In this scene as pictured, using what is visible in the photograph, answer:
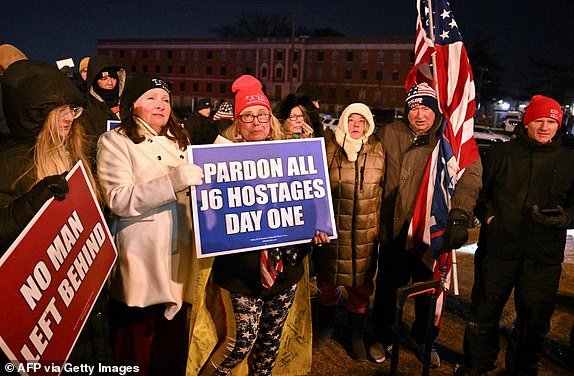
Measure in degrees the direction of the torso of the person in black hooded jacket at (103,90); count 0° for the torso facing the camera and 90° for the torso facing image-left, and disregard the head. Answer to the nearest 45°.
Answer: approximately 315°

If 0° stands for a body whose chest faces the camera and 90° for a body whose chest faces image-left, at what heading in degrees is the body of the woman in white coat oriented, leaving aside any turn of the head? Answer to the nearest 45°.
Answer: approximately 315°

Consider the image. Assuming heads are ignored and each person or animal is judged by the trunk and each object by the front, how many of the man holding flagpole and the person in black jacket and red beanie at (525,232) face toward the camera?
2

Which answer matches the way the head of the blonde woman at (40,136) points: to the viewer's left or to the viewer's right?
to the viewer's right

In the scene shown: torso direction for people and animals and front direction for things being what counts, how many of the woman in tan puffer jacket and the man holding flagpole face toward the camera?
2

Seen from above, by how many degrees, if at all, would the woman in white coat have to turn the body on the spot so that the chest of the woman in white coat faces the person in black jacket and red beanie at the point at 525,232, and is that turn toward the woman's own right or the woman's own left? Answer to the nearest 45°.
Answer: approximately 45° to the woman's own left

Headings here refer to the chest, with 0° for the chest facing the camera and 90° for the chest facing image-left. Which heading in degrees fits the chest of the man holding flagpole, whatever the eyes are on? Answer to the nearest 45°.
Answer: approximately 0°

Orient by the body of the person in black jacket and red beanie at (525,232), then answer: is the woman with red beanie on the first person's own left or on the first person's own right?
on the first person's own right
